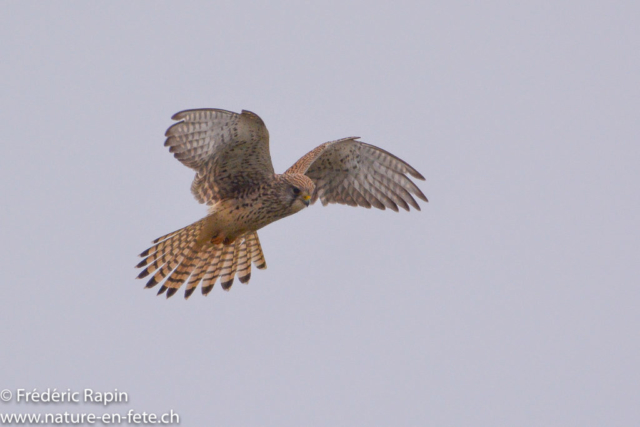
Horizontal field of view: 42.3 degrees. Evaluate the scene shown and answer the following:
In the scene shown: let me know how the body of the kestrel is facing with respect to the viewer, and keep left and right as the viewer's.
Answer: facing the viewer and to the right of the viewer
